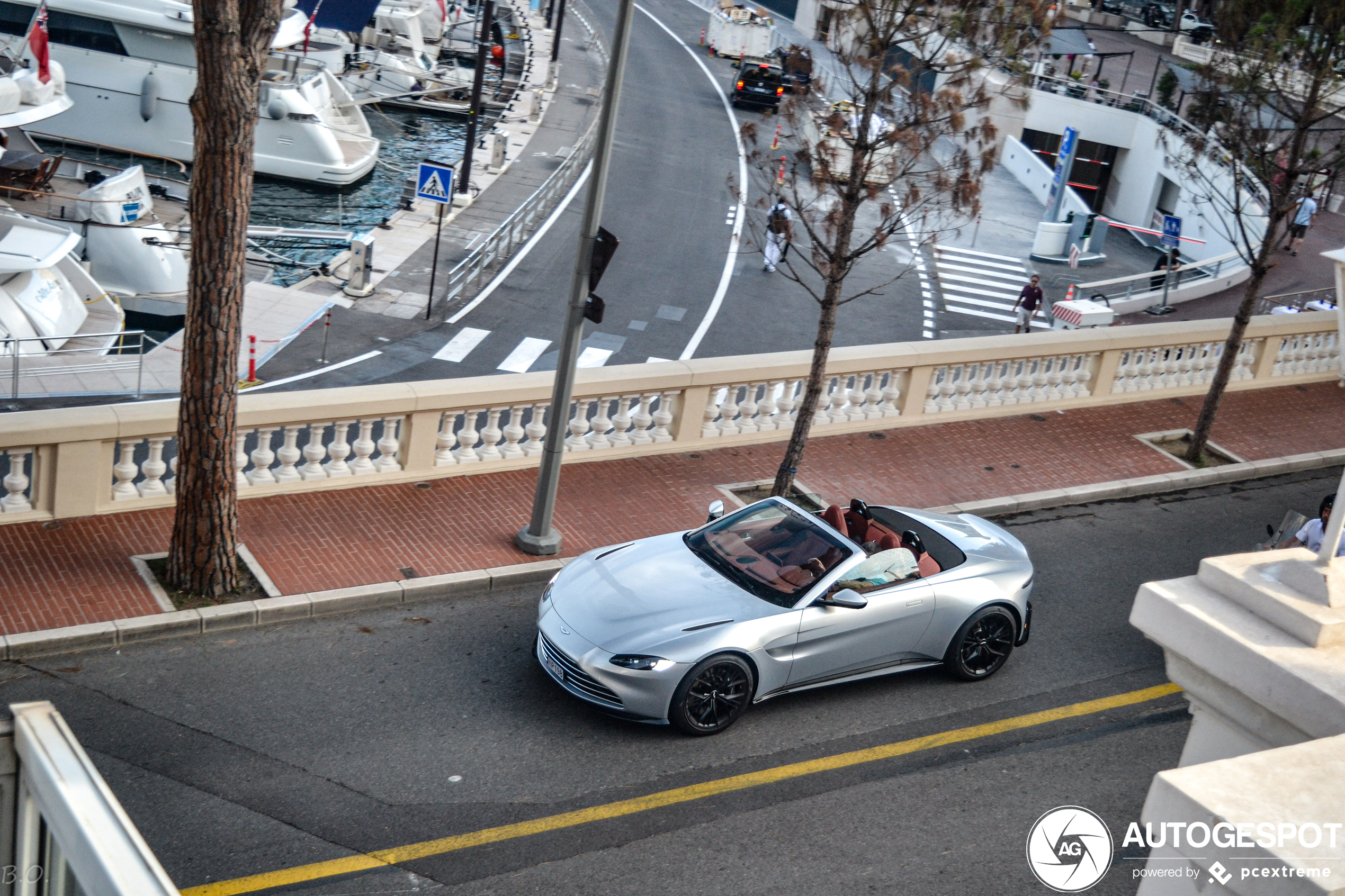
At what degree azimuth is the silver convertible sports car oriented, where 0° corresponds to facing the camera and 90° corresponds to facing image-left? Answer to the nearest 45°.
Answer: approximately 45°

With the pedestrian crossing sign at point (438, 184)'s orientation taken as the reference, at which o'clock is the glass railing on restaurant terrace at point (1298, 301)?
The glass railing on restaurant terrace is roughly at 9 o'clock from the pedestrian crossing sign.

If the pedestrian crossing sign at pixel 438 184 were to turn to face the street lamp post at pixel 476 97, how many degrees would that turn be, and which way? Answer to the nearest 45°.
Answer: approximately 180°

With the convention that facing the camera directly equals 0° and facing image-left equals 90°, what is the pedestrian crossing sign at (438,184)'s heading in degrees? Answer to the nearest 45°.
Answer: approximately 0°

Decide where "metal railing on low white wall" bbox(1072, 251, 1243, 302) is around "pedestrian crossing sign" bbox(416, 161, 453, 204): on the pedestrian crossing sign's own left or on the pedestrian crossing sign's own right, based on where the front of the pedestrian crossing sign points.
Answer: on the pedestrian crossing sign's own left

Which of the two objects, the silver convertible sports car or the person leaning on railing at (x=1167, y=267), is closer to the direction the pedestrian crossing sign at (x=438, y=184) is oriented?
the silver convertible sports car

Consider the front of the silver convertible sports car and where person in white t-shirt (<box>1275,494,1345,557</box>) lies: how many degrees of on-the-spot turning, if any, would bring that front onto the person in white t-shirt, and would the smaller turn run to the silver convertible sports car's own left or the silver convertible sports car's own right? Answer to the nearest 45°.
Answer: approximately 180°

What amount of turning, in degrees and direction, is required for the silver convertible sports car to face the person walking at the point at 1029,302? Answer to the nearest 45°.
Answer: approximately 135° to its right

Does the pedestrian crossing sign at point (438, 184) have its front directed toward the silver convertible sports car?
yes
